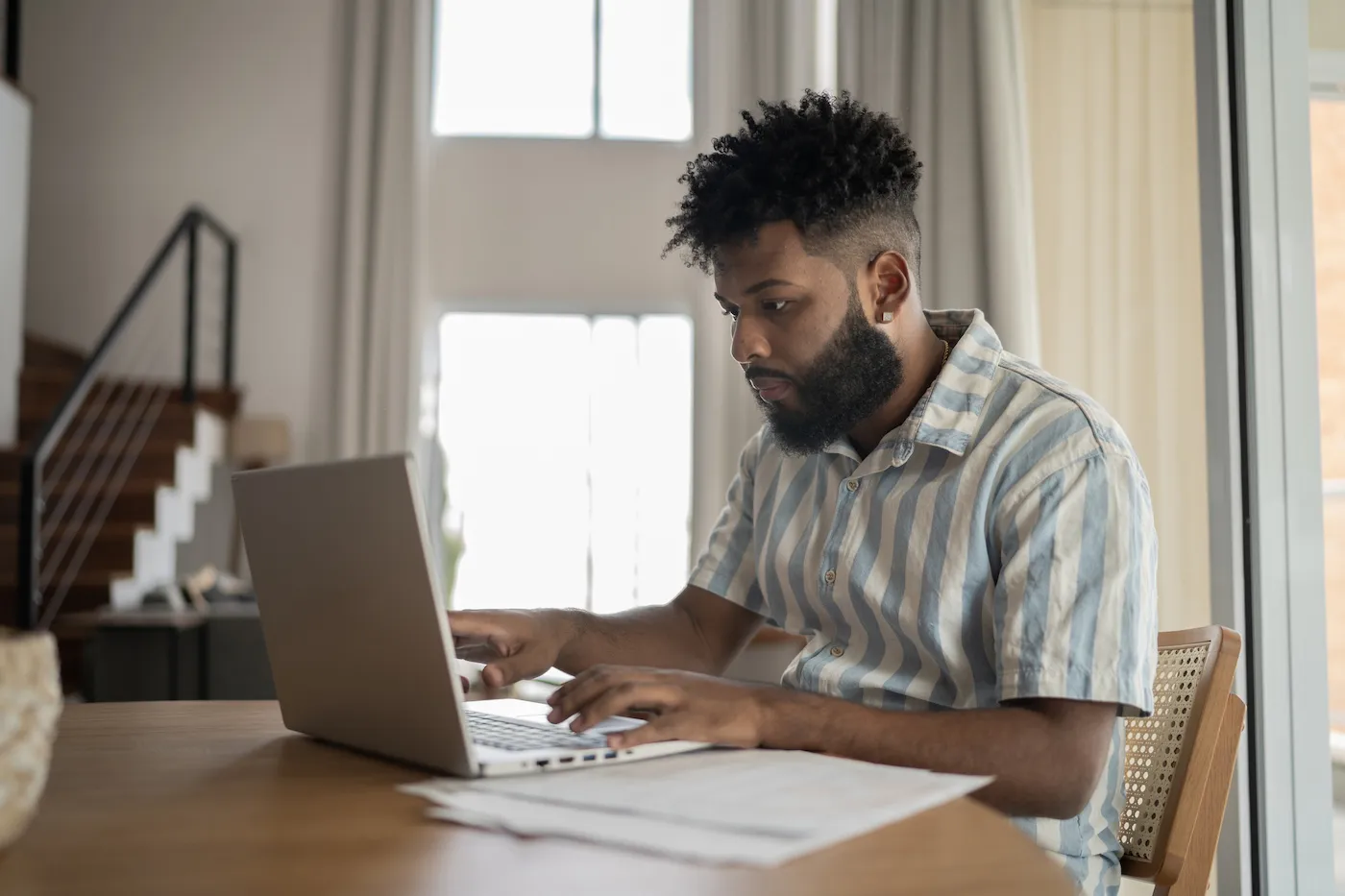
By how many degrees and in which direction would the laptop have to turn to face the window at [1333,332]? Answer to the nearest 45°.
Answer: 0° — it already faces it

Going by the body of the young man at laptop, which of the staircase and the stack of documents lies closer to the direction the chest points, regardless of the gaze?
the stack of documents

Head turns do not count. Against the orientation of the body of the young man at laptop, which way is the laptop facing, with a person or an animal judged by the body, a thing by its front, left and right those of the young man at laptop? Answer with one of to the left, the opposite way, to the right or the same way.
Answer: the opposite way

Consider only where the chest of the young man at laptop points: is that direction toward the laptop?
yes

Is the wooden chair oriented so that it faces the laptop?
yes

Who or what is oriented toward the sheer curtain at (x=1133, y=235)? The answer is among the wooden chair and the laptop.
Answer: the laptop

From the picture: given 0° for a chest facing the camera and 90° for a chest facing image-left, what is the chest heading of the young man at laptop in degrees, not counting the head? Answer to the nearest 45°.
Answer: approximately 45°

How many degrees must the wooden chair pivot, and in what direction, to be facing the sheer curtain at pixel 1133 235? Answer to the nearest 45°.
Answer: approximately 135° to its right

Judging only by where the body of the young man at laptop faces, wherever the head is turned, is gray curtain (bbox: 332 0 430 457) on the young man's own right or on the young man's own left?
on the young man's own right

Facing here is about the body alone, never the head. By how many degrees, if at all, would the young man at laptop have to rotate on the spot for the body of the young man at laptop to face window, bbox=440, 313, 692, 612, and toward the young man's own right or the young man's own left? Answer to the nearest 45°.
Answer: approximately 135° to the young man's own right

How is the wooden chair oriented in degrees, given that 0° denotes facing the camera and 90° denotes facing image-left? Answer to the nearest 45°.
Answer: approximately 45°

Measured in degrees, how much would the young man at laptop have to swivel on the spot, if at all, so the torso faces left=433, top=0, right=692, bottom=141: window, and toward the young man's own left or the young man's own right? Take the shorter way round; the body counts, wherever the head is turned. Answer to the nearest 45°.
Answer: approximately 135° to the young man's own right

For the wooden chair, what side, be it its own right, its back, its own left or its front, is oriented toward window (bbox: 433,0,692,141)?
right
